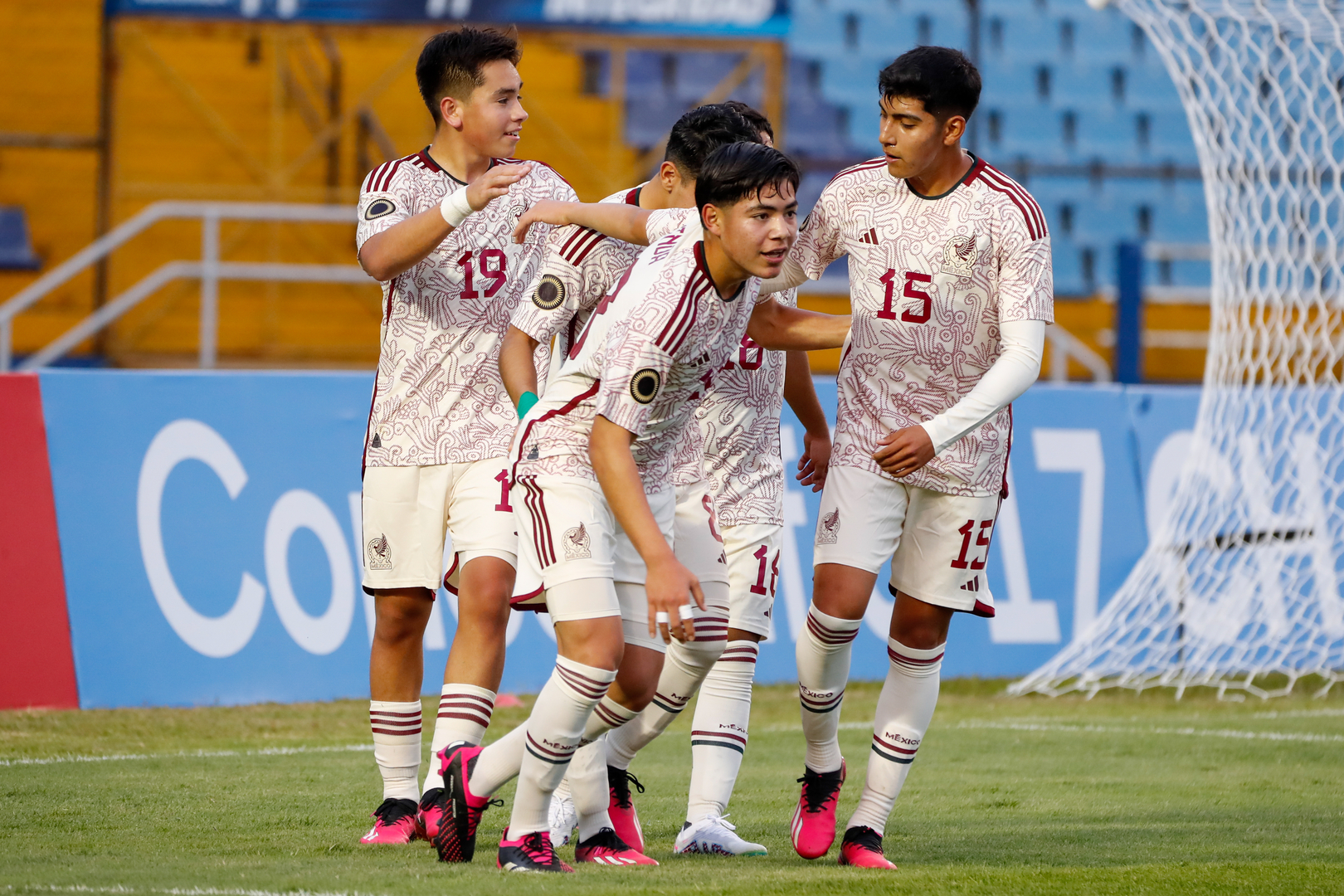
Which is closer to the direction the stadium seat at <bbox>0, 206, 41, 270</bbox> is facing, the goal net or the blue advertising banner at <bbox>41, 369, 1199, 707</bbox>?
the blue advertising banner

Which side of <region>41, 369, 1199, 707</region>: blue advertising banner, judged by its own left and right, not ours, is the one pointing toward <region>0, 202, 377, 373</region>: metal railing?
back

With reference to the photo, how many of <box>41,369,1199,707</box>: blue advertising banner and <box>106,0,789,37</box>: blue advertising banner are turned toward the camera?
2

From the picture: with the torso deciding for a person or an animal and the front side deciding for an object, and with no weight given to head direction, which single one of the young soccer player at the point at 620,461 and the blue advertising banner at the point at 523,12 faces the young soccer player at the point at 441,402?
the blue advertising banner

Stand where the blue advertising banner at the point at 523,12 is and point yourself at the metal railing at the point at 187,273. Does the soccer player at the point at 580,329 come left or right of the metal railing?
left

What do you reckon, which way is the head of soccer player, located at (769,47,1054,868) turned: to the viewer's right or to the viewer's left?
to the viewer's left

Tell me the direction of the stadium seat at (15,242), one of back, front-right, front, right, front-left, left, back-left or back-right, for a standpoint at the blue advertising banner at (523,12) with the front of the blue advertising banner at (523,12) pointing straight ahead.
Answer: right

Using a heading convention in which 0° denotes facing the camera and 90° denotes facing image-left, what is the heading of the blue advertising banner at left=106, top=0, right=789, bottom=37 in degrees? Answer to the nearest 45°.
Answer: approximately 0°

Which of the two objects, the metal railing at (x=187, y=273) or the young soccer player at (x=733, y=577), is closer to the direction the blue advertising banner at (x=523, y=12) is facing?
the young soccer player

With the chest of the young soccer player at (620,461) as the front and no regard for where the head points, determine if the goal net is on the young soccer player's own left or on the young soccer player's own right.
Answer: on the young soccer player's own left
